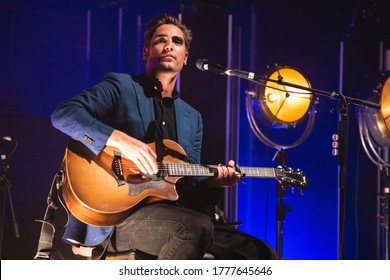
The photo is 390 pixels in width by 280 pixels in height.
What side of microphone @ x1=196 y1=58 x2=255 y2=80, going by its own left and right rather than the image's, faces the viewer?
left

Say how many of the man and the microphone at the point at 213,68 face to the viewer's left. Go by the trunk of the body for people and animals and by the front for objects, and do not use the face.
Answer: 1

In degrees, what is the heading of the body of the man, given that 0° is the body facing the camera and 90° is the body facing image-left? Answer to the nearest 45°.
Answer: approximately 315°
